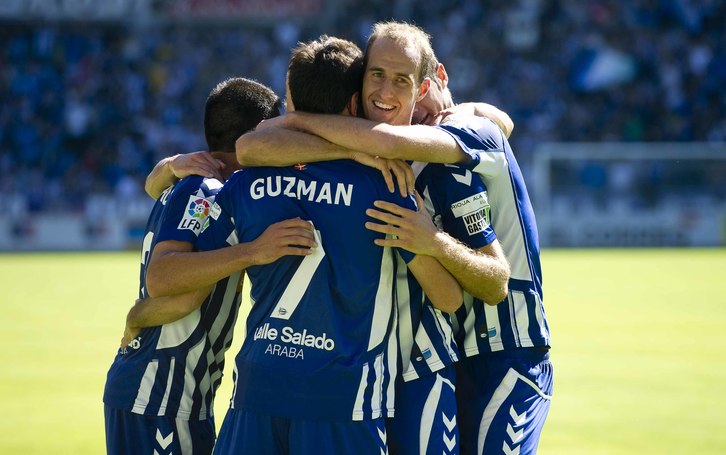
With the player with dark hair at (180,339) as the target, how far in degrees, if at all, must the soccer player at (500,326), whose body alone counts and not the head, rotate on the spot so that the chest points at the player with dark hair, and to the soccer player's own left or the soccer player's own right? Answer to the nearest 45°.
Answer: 0° — they already face them

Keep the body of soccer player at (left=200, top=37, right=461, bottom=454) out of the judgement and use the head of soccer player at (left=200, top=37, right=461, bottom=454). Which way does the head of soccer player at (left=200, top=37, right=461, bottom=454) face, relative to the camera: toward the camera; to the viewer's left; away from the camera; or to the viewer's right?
away from the camera

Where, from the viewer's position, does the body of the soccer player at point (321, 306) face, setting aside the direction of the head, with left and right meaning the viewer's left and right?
facing away from the viewer

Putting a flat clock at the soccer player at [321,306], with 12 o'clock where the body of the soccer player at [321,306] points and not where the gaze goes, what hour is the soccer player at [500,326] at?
the soccer player at [500,326] is roughly at 2 o'clock from the soccer player at [321,306].

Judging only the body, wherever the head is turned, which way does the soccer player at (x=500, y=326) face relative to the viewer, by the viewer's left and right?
facing to the left of the viewer

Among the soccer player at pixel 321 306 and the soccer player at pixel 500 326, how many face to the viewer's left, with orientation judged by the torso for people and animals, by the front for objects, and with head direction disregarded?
1
